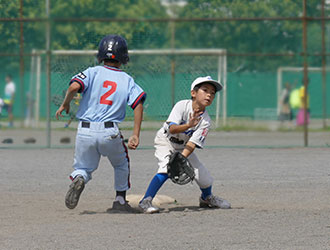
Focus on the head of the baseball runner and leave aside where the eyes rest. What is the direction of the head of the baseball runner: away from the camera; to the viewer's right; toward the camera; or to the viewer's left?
away from the camera

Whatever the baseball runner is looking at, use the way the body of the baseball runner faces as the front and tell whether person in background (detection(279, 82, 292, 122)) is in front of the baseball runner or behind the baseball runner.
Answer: in front

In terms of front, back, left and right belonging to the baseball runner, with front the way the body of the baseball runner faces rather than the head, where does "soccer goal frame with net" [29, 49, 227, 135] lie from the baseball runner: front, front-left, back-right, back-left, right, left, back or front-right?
front

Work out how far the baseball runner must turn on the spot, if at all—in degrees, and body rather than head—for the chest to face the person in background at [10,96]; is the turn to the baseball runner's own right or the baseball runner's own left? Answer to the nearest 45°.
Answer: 0° — they already face them

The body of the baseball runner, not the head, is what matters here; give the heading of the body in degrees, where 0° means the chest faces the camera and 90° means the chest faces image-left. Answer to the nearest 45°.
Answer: approximately 180°
